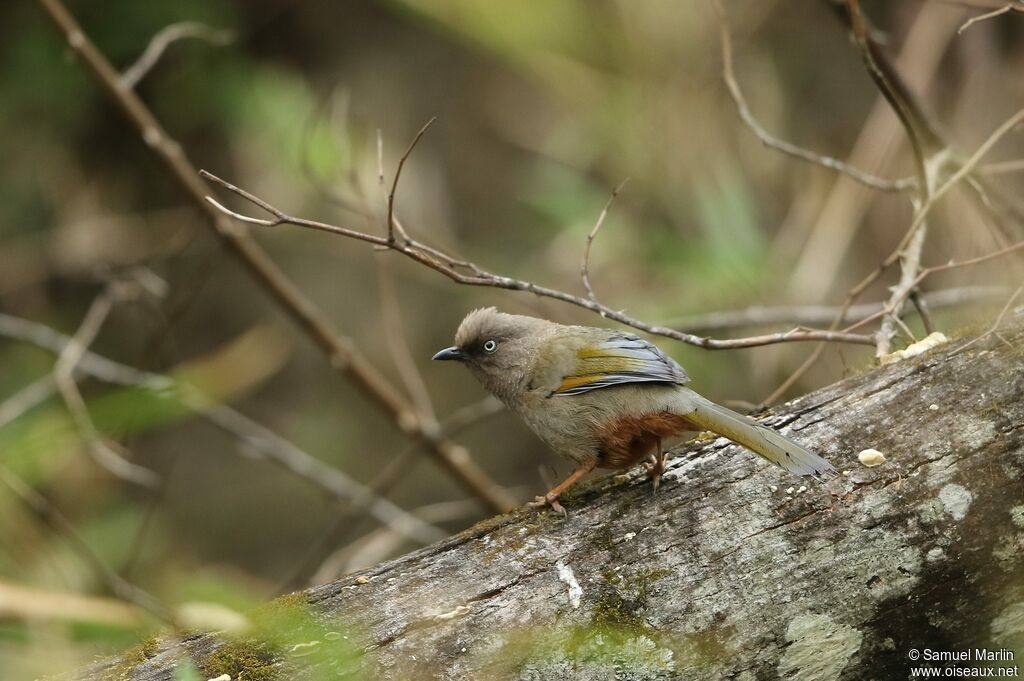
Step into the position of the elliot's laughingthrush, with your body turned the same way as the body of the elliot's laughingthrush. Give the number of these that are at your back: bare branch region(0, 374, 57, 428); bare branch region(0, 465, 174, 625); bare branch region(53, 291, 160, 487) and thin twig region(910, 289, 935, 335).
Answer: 1

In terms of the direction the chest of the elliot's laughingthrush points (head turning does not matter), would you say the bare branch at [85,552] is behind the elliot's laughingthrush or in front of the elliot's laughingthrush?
in front

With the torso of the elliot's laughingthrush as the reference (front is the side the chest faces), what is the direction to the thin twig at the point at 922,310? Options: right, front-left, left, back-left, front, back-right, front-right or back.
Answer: back

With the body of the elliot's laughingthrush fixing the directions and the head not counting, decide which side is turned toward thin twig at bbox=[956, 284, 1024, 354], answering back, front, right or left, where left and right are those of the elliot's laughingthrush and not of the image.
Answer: back

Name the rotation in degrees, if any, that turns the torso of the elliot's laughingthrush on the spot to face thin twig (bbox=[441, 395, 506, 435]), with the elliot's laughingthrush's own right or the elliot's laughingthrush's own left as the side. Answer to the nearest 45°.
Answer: approximately 45° to the elliot's laughingthrush's own right

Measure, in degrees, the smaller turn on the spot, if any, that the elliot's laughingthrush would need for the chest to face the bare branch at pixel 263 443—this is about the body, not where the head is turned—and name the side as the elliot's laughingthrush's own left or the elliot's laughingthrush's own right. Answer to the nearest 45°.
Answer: approximately 45° to the elliot's laughingthrush's own right

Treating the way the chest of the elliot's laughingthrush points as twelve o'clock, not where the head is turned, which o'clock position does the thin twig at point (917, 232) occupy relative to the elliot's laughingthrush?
The thin twig is roughly at 6 o'clock from the elliot's laughingthrush.

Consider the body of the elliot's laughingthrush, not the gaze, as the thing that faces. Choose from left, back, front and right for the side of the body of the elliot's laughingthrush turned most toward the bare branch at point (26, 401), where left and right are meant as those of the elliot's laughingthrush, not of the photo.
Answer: front

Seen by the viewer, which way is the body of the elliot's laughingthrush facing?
to the viewer's left

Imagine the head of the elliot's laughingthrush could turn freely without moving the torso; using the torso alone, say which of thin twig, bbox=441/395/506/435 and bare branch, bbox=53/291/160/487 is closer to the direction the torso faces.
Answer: the bare branch
